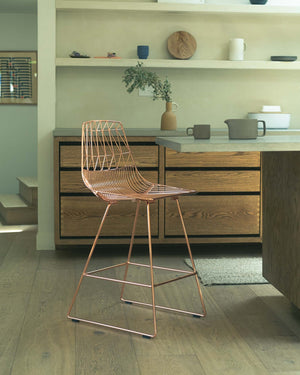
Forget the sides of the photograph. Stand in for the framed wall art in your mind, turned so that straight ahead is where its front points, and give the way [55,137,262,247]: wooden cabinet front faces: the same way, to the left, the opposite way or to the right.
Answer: the same way

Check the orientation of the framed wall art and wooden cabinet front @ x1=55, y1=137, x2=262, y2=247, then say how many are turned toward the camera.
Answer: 2

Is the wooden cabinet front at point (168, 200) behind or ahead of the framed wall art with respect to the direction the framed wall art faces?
ahead

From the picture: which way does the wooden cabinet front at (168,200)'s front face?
toward the camera

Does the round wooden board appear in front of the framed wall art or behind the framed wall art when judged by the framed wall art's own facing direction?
in front

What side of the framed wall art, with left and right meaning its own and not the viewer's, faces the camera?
front
